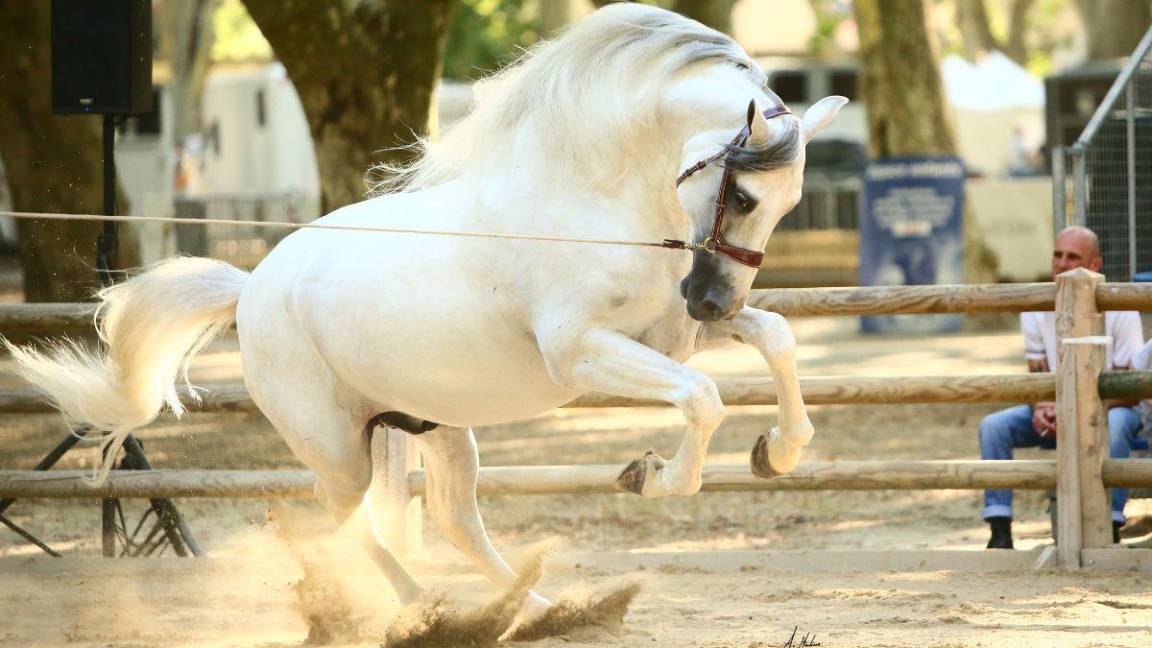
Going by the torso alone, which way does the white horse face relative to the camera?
to the viewer's right

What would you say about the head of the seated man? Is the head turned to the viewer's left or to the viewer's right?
to the viewer's left

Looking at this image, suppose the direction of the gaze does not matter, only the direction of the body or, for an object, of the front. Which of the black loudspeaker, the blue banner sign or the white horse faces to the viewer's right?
the white horse

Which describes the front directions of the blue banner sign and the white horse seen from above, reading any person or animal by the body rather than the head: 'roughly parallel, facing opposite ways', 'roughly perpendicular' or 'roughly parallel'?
roughly perpendicular
